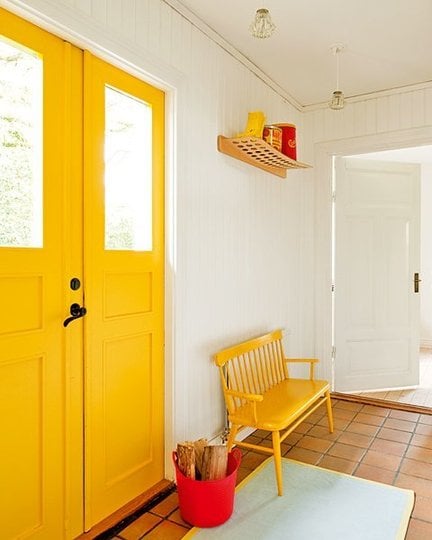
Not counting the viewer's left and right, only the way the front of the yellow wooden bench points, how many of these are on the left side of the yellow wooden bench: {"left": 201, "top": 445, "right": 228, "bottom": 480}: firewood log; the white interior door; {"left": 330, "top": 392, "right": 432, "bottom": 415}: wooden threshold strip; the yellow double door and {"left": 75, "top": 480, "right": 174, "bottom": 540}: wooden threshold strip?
2

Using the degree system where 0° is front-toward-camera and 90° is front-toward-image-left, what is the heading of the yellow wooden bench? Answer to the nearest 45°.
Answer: approximately 315°

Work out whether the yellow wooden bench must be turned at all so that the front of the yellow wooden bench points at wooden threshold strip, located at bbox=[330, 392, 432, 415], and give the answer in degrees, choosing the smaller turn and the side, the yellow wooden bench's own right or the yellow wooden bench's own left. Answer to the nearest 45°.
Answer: approximately 90° to the yellow wooden bench's own left

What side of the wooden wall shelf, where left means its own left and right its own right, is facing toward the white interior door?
left

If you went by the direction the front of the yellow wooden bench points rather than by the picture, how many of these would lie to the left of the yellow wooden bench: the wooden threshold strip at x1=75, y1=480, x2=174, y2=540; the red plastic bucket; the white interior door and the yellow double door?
1

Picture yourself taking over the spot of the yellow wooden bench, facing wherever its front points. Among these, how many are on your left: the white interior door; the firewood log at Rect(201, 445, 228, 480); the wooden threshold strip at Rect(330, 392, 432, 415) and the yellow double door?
2

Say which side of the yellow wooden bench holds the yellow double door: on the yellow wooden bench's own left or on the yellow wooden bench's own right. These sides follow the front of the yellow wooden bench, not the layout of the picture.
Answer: on the yellow wooden bench's own right

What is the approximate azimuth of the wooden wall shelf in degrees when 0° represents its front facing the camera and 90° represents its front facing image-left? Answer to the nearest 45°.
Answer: approximately 315°

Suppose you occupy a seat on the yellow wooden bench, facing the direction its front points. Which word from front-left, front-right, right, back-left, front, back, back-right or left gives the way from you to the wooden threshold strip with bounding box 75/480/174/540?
right

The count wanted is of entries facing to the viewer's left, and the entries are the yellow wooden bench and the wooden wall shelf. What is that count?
0

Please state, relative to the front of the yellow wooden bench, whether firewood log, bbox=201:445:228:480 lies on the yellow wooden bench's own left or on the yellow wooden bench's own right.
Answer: on the yellow wooden bench's own right

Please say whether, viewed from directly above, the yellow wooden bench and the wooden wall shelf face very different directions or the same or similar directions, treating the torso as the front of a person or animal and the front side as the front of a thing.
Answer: same or similar directions

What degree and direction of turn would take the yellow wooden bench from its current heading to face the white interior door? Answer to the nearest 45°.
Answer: approximately 90° to its left

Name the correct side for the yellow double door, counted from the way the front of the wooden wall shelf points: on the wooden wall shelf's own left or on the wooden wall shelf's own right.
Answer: on the wooden wall shelf's own right
